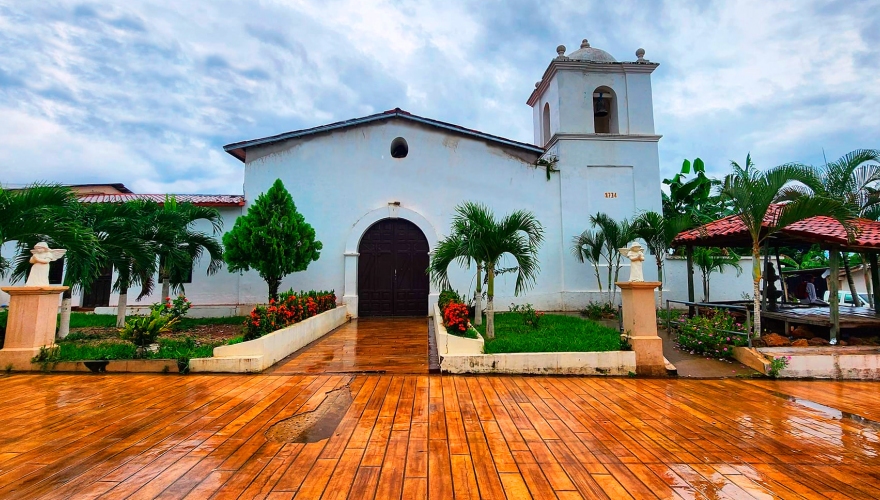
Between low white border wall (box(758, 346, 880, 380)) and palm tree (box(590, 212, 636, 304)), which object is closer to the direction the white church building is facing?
the low white border wall

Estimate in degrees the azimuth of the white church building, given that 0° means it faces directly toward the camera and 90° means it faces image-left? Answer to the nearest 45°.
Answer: approximately 0°

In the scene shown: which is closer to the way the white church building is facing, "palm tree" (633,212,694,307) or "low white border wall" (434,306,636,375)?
the low white border wall

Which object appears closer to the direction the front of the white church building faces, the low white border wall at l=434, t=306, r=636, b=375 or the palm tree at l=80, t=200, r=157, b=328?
the low white border wall

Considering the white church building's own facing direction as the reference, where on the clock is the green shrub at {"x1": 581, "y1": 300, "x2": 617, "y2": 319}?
The green shrub is roughly at 10 o'clock from the white church building.

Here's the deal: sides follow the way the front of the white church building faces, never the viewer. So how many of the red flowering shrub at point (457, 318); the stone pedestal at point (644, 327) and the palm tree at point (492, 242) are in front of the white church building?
3

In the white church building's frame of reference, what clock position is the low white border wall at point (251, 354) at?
The low white border wall is roughly at 1 o'clock from the white church building.

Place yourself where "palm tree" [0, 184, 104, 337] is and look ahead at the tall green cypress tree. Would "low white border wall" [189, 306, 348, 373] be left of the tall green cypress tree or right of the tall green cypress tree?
right

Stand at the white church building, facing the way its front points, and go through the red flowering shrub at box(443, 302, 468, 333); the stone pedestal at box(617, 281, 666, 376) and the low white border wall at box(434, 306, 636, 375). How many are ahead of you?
3

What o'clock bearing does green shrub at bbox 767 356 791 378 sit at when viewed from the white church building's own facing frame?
The green shrub is roughly at 11 o'clock from the white church building.
